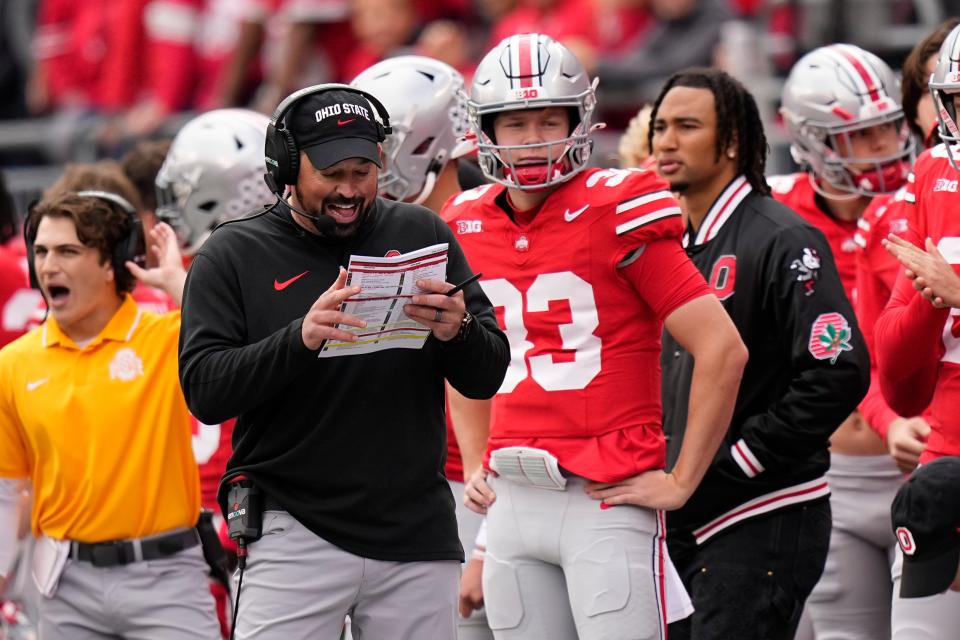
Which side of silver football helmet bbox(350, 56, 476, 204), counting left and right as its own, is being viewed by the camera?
left

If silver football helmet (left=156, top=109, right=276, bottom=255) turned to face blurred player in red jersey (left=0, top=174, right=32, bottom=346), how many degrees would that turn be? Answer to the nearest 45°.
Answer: approximately 45° to its right

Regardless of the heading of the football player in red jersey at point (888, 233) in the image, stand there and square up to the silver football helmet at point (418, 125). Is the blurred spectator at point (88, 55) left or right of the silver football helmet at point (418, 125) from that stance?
right

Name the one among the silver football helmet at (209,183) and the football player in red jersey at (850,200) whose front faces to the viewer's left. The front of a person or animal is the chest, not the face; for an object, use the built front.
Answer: the silver football helmet

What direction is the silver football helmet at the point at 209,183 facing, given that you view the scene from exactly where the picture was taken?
facing to the left of the viewer

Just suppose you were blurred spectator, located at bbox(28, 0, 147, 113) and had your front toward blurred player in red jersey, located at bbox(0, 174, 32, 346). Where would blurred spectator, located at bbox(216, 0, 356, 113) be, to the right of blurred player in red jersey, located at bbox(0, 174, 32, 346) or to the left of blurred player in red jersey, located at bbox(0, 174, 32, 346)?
left

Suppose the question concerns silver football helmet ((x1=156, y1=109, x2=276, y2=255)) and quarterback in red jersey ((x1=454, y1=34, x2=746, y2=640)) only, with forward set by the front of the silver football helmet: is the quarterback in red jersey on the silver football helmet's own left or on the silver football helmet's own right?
on the silver football helmet's own left

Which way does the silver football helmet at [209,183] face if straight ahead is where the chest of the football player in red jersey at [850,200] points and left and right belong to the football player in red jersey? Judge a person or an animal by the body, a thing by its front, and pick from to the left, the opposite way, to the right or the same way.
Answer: to the right
